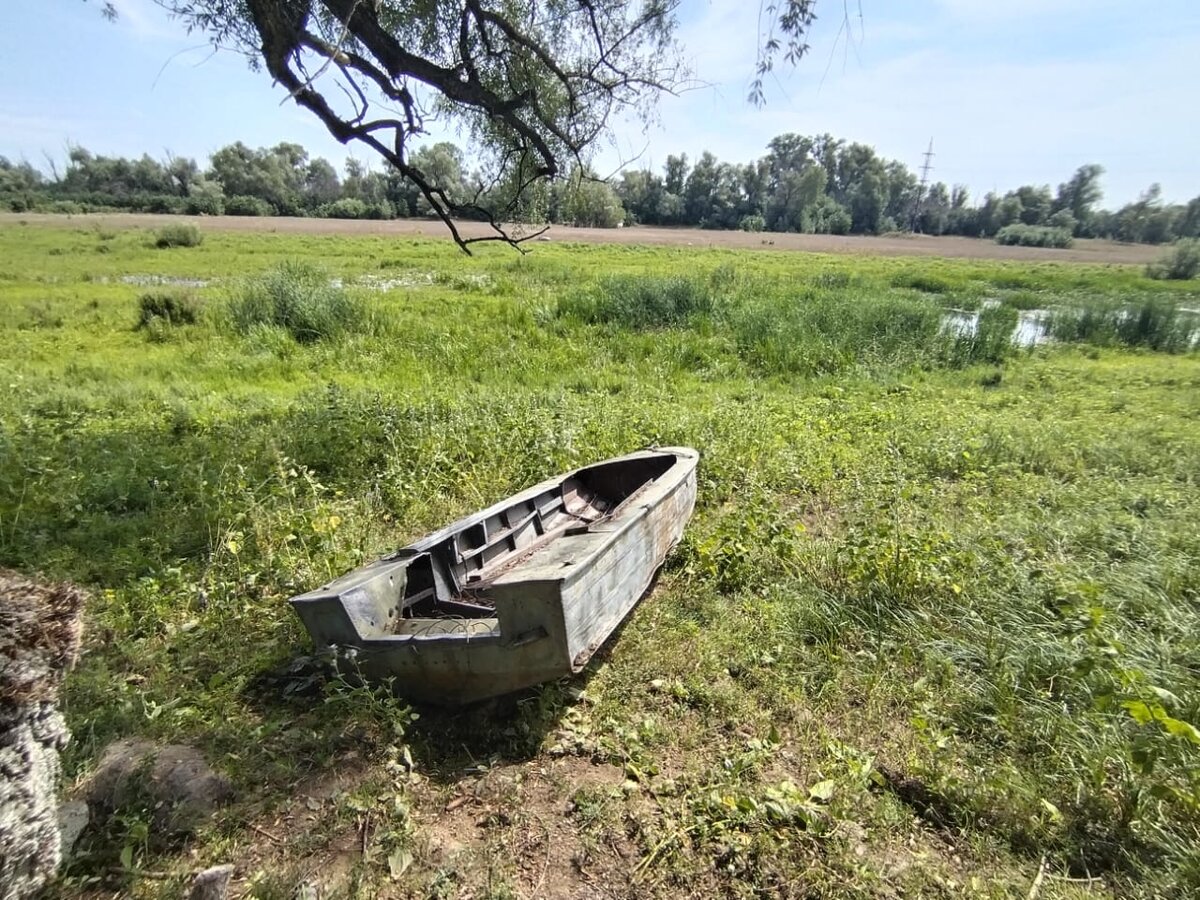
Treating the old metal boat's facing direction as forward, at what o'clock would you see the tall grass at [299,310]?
The tall grass is roughly at 10 o'clock from the old metal boat.

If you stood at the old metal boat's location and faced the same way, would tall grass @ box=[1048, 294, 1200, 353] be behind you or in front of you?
in front

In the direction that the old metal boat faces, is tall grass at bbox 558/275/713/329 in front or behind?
in front

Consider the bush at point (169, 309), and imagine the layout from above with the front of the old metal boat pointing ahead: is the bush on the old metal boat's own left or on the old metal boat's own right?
on the old metal boat's own left

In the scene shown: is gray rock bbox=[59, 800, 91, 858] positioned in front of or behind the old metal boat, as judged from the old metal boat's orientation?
behind

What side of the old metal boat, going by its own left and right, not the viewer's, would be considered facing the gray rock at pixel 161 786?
back

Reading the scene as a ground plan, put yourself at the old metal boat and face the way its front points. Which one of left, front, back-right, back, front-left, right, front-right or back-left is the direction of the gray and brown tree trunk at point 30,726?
back

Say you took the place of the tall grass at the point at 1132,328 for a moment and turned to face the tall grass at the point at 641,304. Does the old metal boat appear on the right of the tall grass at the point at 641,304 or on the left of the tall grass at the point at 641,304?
left

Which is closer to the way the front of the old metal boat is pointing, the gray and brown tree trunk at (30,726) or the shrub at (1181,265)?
the shrub

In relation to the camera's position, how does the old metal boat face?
facing away from the viewer and to the right of the viewer

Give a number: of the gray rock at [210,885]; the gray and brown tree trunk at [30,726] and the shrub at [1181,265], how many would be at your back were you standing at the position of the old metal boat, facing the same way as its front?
2

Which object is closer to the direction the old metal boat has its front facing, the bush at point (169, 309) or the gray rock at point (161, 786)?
the bush
